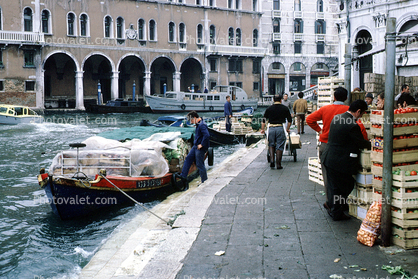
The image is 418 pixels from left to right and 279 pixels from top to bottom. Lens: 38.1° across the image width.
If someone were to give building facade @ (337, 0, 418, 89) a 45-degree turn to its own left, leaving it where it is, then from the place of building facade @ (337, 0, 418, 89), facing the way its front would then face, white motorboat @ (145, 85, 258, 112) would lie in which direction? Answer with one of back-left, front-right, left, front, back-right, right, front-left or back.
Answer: back-right

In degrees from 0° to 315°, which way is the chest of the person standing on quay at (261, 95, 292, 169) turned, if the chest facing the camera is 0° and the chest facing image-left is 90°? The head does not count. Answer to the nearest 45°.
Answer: approximately 180°

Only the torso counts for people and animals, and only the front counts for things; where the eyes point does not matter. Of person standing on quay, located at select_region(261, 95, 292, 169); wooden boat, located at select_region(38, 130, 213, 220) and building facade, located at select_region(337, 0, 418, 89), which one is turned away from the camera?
the person standing on quay

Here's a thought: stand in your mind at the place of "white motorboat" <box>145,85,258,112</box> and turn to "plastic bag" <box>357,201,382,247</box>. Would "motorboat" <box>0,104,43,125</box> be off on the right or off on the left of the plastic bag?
right

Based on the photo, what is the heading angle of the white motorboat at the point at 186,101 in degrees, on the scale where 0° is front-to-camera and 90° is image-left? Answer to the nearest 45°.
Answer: approximately 90°

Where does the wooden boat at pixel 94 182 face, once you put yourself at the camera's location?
facing the viewer and to the left of the viewer

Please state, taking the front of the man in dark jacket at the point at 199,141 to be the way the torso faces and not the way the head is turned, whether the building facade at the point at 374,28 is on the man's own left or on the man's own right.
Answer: on the man's own right

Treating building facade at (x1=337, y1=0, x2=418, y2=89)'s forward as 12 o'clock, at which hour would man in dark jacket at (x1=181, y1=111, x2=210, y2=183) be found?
The man in dark jacket is roughly at 11 o'clock from the building facade.

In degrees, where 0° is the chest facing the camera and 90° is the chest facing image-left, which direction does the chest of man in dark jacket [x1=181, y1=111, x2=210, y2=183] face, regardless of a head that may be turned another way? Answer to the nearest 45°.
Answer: approximately 90°

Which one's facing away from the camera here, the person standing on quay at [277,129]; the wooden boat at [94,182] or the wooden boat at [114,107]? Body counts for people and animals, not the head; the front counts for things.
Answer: the person standing on quay

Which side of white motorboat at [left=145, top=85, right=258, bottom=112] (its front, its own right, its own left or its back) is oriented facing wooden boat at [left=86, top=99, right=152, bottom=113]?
front
